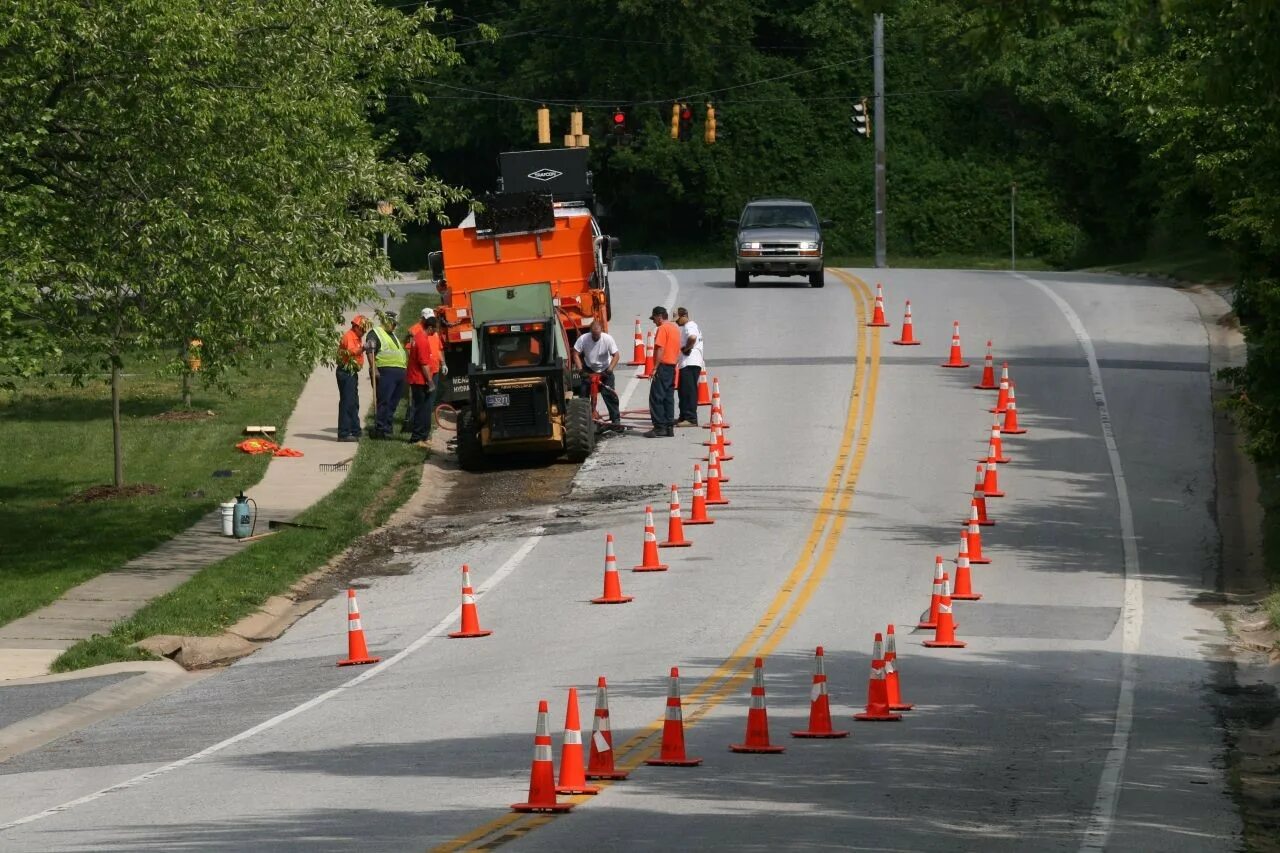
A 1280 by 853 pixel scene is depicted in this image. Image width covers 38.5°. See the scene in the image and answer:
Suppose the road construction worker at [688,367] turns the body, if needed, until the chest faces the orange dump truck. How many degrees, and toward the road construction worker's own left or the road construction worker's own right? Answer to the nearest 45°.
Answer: approximately 45° to the road construction worker's own right

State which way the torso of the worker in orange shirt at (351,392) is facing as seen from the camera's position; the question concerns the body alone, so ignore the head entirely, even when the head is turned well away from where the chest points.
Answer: to the viewer's right

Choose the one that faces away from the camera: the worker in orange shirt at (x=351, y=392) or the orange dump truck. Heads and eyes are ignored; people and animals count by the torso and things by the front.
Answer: the orange dump truck

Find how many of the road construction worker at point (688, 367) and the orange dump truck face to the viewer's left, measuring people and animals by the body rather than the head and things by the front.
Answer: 1

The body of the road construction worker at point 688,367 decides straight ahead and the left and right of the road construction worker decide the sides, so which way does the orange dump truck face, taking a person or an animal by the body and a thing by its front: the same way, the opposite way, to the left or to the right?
to the right

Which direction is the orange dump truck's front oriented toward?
away from the camera

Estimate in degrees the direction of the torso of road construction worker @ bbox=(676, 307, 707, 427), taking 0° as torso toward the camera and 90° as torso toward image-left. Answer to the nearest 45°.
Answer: approximately 90°

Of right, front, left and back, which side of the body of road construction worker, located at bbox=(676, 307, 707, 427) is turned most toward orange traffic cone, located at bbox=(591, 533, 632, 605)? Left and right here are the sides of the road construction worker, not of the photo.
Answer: left

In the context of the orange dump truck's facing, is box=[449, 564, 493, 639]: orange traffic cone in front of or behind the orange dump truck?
behind

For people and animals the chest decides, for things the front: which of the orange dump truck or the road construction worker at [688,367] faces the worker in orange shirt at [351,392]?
the road construction worker

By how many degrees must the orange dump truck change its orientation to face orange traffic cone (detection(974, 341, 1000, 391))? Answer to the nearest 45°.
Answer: approximately 90° to its right

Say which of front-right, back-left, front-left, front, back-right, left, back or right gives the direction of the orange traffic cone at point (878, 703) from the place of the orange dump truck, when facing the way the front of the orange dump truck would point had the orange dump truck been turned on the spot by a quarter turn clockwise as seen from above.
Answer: right

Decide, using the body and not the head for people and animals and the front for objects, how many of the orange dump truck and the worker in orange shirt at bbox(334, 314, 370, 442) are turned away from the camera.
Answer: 1

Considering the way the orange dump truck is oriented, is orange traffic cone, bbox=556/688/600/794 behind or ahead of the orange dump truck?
behind

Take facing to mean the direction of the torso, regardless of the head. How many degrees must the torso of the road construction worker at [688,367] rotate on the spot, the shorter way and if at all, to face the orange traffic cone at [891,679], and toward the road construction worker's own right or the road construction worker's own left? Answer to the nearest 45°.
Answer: approximately 90° to the road construction worker's own left
